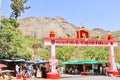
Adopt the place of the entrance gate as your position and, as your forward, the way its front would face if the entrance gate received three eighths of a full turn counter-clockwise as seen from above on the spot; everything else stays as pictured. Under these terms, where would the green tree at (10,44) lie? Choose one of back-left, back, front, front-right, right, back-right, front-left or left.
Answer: back-left

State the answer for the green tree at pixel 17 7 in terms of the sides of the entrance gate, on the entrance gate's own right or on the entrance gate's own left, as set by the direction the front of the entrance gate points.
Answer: on the entrance gate's own right
